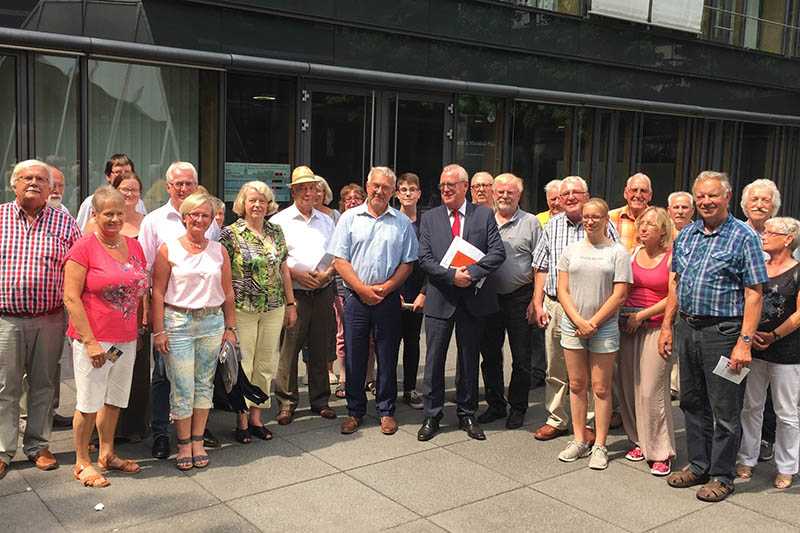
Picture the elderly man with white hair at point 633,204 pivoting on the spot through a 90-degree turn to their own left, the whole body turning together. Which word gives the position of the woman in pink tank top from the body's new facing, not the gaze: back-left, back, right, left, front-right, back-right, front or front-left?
right

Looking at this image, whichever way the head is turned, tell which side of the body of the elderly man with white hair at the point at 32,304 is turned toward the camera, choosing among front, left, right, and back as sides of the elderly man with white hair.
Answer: front

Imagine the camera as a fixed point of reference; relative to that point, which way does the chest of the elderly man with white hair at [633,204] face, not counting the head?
toward the camera

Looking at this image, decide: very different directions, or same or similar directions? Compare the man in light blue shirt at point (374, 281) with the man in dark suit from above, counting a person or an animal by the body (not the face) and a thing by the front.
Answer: same or similar directions

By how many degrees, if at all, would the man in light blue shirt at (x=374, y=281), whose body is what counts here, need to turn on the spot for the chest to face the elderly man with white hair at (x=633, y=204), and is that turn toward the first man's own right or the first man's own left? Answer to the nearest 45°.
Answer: approximately 90° to the first man's own left

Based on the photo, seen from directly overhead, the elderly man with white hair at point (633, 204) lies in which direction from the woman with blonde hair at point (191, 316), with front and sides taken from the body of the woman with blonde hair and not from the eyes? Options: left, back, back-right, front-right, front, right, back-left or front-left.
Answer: left

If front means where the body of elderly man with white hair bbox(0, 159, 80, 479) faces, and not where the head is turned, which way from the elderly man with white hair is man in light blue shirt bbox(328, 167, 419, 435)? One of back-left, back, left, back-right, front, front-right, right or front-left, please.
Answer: left

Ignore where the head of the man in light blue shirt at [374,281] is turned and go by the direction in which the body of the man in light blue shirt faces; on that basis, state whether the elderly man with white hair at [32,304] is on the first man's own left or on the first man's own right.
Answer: on the first man's own right

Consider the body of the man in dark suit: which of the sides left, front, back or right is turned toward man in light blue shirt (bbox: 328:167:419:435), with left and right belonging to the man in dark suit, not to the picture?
right

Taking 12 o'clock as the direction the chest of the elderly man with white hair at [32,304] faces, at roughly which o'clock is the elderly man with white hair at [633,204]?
the elderly man with white hair at [633,204] is roughly at 9 o'clock from the elderly man with white hair at [32,304].

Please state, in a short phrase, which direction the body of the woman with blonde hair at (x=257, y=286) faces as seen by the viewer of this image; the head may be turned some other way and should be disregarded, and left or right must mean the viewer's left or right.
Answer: facing the viewer

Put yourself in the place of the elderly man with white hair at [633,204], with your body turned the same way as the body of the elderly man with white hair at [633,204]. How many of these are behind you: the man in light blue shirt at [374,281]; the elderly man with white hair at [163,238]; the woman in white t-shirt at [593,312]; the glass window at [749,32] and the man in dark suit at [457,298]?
1
